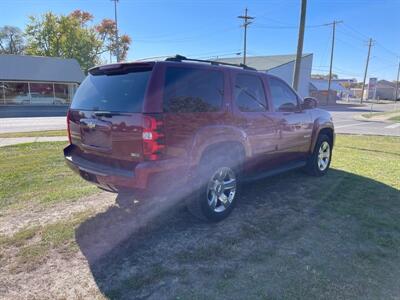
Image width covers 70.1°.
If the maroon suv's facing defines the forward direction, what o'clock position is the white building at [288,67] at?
The white building is roughly at 11 o'clock from the maroon suv.

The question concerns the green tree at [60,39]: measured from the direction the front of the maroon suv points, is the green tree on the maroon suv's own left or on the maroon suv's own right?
on the maroon suv's own left

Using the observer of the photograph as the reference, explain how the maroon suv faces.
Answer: facing away from the viewer and to the right of the viewer

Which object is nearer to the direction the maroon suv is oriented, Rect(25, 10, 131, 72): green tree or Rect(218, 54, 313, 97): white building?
the white building
